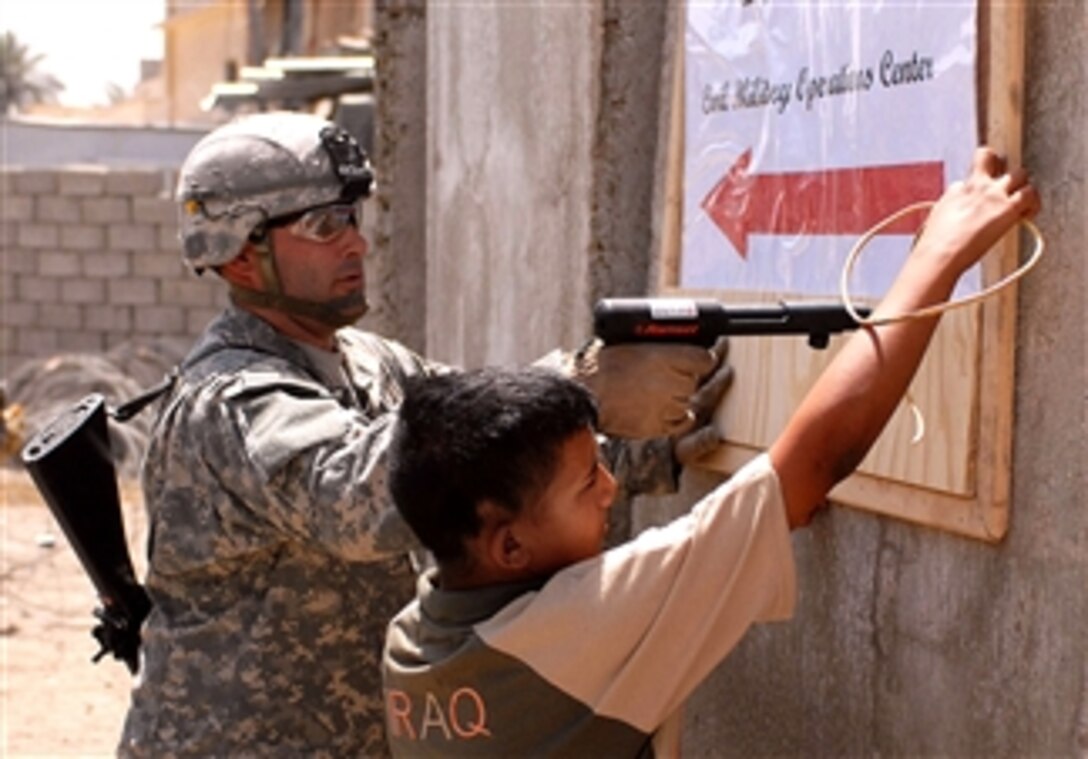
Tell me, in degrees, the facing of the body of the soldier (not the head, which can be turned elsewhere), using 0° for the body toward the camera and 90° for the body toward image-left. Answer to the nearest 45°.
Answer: approximately 270°

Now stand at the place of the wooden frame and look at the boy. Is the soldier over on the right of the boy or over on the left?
right

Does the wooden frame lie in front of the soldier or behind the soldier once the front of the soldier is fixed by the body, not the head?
in front

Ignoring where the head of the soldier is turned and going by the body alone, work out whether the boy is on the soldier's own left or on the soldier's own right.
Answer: on the soldier's own right

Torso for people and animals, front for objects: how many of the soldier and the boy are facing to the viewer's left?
0

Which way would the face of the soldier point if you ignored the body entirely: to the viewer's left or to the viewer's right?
to the viewer's right

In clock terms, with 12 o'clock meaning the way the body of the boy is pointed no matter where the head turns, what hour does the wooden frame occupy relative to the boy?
The wooden frame is roughly at 12 o'clock from the boy.

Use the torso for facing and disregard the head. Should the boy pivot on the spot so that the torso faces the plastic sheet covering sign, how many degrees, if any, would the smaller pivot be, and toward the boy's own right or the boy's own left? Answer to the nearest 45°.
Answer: approximately 45° to the boy's own left

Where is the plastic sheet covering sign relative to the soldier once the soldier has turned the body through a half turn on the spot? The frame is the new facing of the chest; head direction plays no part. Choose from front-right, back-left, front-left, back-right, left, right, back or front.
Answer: back

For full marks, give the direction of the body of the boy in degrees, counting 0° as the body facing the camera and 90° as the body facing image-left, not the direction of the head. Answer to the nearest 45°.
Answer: approximately 225°

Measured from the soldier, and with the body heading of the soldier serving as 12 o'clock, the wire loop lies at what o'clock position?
The wire loop is roughly at 1 o'clock from the soldier.
